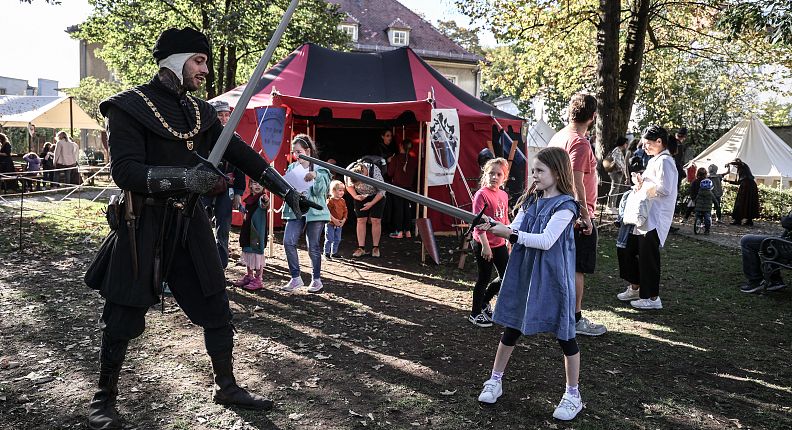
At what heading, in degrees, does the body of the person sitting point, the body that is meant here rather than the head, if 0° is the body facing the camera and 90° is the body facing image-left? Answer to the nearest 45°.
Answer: approximately 90°

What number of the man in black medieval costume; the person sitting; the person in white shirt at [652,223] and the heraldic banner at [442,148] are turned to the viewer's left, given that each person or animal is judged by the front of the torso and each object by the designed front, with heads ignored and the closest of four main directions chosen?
2

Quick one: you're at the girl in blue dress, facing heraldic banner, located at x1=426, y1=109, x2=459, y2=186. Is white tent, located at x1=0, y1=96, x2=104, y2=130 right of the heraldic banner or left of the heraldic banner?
left

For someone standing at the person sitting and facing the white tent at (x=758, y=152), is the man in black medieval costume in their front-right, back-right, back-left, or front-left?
back-left

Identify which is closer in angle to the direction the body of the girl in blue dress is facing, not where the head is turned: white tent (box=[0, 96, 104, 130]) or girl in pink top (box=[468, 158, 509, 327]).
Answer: the white tent

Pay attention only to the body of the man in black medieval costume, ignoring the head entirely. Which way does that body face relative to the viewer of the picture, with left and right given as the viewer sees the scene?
facing the viewer and to the right of the viewer

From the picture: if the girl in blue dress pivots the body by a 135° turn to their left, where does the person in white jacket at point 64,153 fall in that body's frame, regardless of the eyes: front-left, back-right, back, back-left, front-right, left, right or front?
back-left

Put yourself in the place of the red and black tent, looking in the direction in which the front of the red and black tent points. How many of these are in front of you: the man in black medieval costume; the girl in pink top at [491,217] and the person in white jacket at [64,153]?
2

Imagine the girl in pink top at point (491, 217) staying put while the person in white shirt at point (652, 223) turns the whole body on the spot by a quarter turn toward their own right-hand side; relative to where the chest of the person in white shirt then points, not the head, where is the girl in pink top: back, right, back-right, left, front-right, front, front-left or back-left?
back-left

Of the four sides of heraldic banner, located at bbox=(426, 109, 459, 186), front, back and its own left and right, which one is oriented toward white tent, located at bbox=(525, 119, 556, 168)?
back

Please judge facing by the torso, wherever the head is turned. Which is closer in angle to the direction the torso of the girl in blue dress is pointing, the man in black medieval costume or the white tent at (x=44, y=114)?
the man in black medieval costume

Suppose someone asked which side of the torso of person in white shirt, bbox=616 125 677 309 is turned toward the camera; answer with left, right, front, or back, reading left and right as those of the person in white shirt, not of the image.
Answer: left

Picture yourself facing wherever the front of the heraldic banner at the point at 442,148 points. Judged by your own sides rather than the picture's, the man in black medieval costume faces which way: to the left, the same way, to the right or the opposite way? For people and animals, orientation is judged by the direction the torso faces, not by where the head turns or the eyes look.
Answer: to the left

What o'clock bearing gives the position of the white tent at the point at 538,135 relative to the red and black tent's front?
The white tent is roughly at 7 o'clock from the red and black tent.

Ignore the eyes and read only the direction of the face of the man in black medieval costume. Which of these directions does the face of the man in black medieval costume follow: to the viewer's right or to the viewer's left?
to the viewer's right

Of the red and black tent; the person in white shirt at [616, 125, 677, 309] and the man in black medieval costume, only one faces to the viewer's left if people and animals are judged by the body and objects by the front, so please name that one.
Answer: the person in white shirt

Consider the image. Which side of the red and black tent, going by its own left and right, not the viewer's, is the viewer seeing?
front
